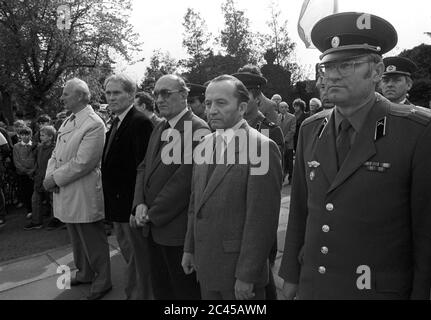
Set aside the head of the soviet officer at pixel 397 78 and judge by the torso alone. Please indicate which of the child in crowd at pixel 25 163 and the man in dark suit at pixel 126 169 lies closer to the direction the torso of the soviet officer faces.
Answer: the man in dark suit

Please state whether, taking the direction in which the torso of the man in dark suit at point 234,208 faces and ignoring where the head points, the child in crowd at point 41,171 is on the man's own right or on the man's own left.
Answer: on the man's own right

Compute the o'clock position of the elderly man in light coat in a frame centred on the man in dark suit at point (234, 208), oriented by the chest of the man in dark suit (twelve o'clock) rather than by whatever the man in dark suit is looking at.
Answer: The elderly man in light coat is roughly at 3 o'clock from the man in dark suit.

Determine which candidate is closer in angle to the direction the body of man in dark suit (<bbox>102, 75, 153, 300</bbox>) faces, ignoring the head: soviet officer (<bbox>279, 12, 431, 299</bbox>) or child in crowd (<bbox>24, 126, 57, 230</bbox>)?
the soviet officer

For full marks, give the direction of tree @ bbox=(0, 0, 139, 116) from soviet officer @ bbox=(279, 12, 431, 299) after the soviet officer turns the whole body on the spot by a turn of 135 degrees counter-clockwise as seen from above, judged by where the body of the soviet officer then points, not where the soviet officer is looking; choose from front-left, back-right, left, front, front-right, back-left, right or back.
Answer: back-left

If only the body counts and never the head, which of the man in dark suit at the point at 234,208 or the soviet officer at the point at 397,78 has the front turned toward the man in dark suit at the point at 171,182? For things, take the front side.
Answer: the soviet officer

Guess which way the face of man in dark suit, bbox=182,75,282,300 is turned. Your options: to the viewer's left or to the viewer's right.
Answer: to the viewer's left

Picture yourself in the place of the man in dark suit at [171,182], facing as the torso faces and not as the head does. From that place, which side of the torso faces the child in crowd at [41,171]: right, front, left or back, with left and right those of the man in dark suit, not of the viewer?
right

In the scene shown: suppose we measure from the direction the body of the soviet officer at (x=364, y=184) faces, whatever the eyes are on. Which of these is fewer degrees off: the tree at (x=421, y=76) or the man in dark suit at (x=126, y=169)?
the man in dark suit

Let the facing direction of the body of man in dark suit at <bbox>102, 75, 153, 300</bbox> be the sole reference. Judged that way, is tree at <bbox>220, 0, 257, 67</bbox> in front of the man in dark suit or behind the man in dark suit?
behind

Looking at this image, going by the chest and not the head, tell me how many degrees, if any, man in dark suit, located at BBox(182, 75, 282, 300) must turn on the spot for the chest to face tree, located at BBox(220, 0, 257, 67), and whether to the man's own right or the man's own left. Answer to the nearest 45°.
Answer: approximately 135° to the man's own right

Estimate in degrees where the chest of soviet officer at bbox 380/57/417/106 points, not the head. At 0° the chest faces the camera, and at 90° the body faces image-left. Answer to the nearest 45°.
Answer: approximately 45°
